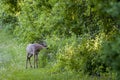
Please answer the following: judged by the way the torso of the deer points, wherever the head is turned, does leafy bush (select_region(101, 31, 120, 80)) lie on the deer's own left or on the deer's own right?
on the deer's own right

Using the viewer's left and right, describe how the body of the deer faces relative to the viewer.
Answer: facing to the right of the viewer
